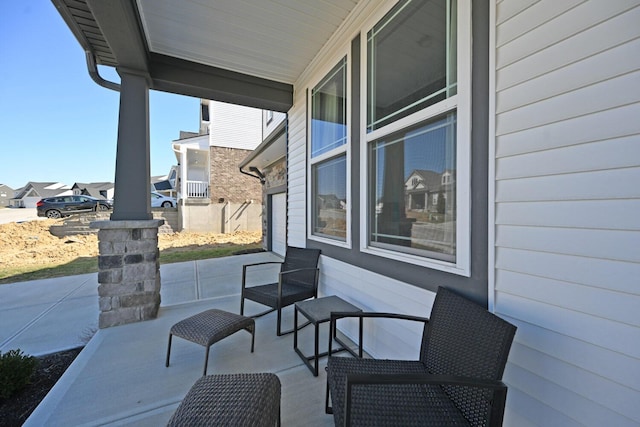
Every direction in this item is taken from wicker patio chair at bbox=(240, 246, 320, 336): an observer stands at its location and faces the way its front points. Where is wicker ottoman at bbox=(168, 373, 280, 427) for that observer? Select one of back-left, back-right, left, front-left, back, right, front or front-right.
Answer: front-left

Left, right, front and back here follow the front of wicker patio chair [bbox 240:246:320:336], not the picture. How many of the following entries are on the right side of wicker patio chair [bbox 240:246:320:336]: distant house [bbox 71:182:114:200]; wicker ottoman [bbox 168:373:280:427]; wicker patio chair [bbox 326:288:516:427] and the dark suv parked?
2

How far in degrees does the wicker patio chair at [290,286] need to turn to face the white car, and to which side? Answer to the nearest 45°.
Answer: approximately 90° to its right

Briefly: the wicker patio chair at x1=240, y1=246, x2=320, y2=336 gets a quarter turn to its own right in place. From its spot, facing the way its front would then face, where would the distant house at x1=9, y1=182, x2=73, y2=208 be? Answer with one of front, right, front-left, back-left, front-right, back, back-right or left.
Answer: front

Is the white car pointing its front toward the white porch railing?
no

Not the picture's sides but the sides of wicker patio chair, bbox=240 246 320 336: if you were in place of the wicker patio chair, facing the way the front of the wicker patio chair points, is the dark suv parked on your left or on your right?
on your right

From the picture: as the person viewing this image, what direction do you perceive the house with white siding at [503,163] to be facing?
facing the viewer and to the left of the viewer

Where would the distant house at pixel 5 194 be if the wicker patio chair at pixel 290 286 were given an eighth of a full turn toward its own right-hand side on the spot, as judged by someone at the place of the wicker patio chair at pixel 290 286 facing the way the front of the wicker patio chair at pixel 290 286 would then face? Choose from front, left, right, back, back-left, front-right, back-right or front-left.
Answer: front-right

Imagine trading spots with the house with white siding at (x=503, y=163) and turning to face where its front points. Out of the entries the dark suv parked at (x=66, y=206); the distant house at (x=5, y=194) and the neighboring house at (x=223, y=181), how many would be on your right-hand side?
3
